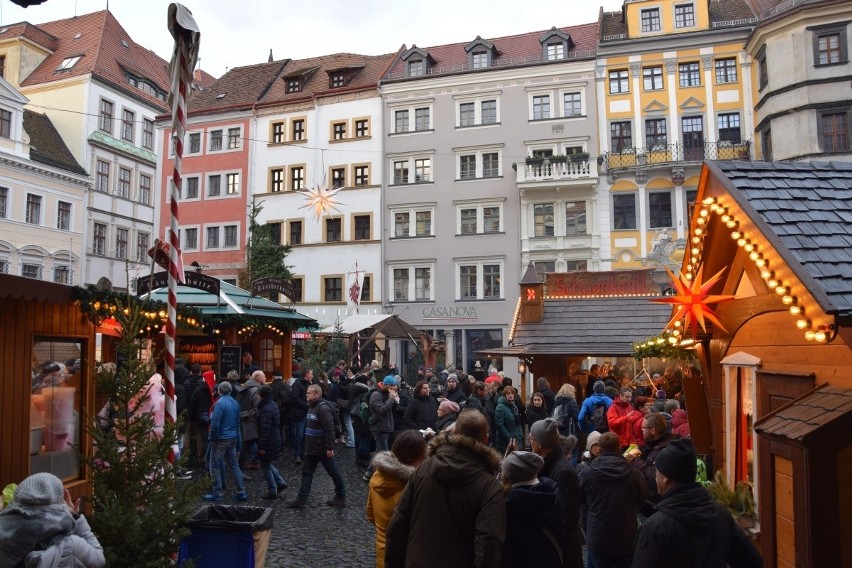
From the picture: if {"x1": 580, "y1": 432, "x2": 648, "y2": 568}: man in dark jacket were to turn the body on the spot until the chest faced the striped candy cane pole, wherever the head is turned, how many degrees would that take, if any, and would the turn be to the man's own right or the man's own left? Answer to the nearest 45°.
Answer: approximately 90° to the man's own left

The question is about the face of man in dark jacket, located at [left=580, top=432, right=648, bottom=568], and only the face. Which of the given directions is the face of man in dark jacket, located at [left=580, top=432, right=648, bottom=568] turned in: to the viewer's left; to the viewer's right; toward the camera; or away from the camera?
away from the camera

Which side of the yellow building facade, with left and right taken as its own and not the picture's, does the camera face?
front

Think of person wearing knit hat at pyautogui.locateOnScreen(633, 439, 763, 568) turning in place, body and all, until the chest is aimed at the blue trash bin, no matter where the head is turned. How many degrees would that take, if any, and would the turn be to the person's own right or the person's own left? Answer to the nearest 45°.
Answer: approximately 45° to the person's own left

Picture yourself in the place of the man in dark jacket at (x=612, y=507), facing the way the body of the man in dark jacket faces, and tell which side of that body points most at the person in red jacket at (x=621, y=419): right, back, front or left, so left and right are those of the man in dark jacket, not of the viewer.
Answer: front

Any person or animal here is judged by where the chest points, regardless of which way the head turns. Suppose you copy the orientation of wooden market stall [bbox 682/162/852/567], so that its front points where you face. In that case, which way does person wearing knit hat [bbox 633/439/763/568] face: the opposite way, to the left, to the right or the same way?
to the right

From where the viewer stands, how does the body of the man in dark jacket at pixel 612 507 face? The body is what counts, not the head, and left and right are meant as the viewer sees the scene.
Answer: facing away from the viewer

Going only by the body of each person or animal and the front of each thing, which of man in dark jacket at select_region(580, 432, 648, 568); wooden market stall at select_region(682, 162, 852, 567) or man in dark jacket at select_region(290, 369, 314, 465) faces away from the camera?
man in dark jacket at select_region(580, 432, 648, 568)

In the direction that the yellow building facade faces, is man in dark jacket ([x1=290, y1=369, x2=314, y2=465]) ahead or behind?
ahead

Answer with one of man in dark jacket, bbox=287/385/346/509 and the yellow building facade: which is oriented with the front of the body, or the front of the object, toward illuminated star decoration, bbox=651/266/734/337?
the yellow building facade

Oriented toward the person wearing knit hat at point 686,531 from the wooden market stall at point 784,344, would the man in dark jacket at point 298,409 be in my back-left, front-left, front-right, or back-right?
back-right
